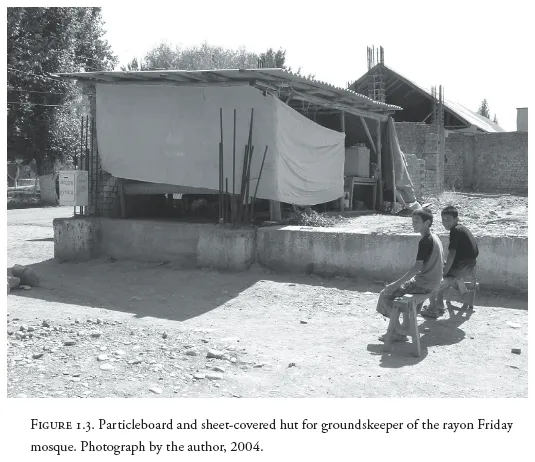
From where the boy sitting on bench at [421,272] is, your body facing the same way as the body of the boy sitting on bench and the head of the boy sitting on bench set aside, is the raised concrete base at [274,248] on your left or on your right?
on your right

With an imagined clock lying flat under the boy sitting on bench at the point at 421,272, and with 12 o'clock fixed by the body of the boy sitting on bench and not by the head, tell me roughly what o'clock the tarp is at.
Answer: The tarp is roughly at 3 o'clock from the boy sitting on bench.

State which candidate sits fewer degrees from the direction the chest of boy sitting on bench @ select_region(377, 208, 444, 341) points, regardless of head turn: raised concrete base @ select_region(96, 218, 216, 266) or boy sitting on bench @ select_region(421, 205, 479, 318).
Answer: the raised concrete base

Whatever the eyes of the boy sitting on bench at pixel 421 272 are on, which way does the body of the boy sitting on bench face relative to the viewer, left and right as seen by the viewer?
facing to the left of the viewer

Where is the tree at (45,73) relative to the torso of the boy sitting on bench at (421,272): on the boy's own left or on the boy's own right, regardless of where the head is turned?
on the boy's own right
